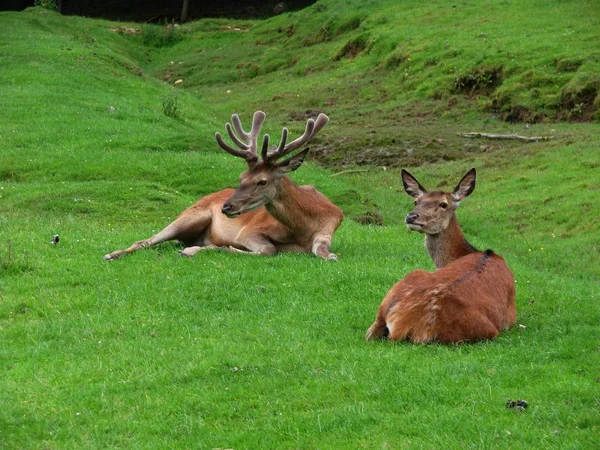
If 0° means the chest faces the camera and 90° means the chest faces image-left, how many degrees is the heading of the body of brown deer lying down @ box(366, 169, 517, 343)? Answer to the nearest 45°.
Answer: approximately 225°

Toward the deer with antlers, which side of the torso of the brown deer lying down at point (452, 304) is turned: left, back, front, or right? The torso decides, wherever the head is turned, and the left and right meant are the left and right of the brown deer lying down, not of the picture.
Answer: left
